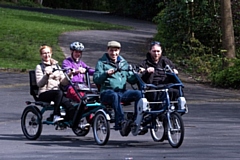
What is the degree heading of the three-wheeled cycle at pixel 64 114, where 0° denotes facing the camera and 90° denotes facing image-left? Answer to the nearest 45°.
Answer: approximately 315°

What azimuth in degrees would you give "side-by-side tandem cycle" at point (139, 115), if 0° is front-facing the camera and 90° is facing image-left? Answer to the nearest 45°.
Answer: approximately 315°

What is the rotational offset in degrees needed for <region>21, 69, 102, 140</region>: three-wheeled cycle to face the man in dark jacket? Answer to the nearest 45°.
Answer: approximately 45° to its left

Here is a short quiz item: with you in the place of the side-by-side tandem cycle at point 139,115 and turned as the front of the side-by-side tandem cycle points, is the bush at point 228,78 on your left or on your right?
on your left

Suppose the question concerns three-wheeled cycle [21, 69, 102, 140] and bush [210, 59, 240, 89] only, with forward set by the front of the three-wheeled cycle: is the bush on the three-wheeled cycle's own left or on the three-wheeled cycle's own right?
on the three-wheeled cycle's own left
